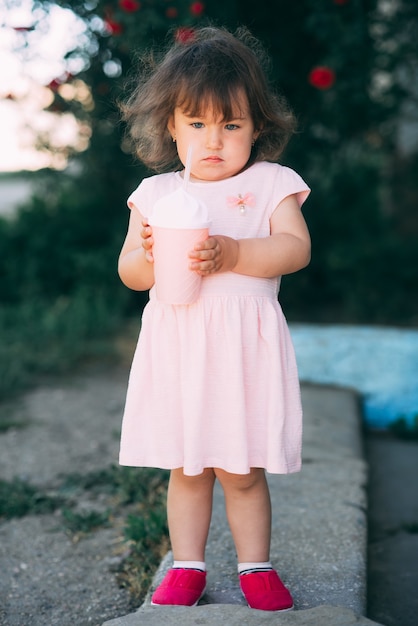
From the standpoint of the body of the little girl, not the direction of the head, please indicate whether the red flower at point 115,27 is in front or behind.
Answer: behind

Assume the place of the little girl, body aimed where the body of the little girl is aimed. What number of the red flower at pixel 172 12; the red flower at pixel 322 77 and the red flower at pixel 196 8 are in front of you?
0

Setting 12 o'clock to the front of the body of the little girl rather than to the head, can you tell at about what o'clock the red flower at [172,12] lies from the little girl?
The red flower is roughly at 6 o'clock from the little girl.

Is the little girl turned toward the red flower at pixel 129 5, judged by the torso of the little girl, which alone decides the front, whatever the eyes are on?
no

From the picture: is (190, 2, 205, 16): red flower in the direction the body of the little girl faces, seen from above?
no

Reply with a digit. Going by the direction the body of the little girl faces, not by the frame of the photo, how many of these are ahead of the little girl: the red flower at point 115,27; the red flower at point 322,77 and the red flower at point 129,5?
0

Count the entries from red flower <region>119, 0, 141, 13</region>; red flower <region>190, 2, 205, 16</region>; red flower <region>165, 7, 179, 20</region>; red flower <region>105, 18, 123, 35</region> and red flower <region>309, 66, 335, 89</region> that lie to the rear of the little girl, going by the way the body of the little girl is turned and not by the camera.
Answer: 5

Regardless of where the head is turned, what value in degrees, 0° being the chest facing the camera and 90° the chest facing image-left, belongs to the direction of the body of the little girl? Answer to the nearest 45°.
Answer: approximately 0°

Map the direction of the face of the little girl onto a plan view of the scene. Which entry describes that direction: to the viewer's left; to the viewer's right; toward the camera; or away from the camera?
toward the camera

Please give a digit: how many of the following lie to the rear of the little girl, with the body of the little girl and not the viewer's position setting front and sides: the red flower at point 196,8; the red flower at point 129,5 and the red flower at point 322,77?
3

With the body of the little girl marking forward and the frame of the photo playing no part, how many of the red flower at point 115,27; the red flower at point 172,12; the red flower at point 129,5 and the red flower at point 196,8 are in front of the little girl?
0

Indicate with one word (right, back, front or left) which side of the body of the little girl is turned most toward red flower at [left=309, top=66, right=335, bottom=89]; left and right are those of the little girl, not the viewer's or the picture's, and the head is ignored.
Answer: back
